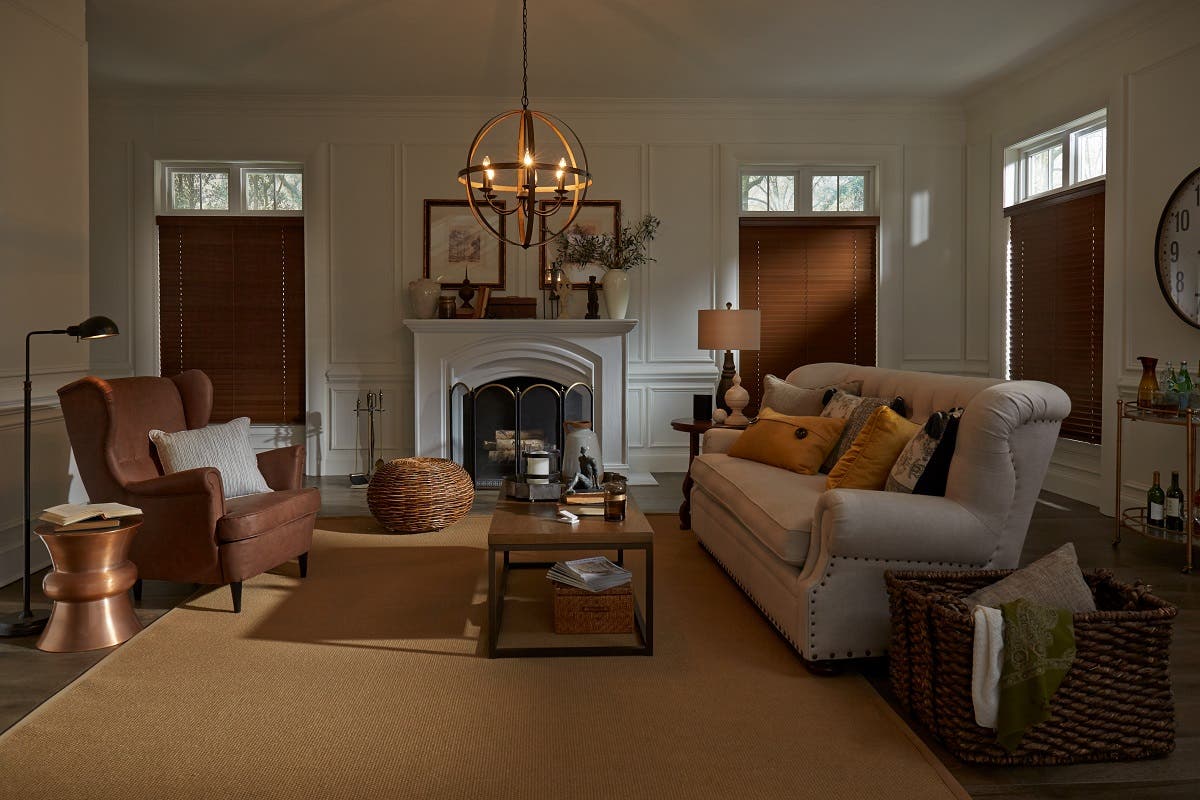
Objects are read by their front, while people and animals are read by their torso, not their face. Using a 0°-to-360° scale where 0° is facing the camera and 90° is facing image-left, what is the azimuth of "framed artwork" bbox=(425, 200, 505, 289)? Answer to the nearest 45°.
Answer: approximately 0°

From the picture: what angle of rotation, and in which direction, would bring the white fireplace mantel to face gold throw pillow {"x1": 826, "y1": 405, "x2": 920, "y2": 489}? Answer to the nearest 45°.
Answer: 0° — it already faces it

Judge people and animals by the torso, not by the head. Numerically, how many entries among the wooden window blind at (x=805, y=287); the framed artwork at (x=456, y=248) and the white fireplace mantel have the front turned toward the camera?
3

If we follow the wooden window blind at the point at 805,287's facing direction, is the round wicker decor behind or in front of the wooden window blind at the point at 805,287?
in front

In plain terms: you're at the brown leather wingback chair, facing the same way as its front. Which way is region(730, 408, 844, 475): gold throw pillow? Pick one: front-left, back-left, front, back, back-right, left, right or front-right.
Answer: front-left

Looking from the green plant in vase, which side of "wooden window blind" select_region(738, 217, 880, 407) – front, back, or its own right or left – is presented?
right

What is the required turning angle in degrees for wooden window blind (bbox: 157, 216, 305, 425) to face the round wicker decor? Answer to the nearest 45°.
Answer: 0° — it already faces it

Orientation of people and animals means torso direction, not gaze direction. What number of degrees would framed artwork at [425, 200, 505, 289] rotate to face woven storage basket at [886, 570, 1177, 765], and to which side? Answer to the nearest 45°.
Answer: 0° — it already faces it

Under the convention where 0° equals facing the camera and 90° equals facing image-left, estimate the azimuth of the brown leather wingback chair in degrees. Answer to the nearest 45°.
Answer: approximately 315°
